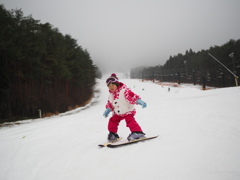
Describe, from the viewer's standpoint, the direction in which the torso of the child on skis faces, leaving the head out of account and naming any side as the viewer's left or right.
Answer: facing the viewer and to the left of the viewer

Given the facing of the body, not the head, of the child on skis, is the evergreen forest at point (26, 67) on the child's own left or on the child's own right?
on the child's own right
